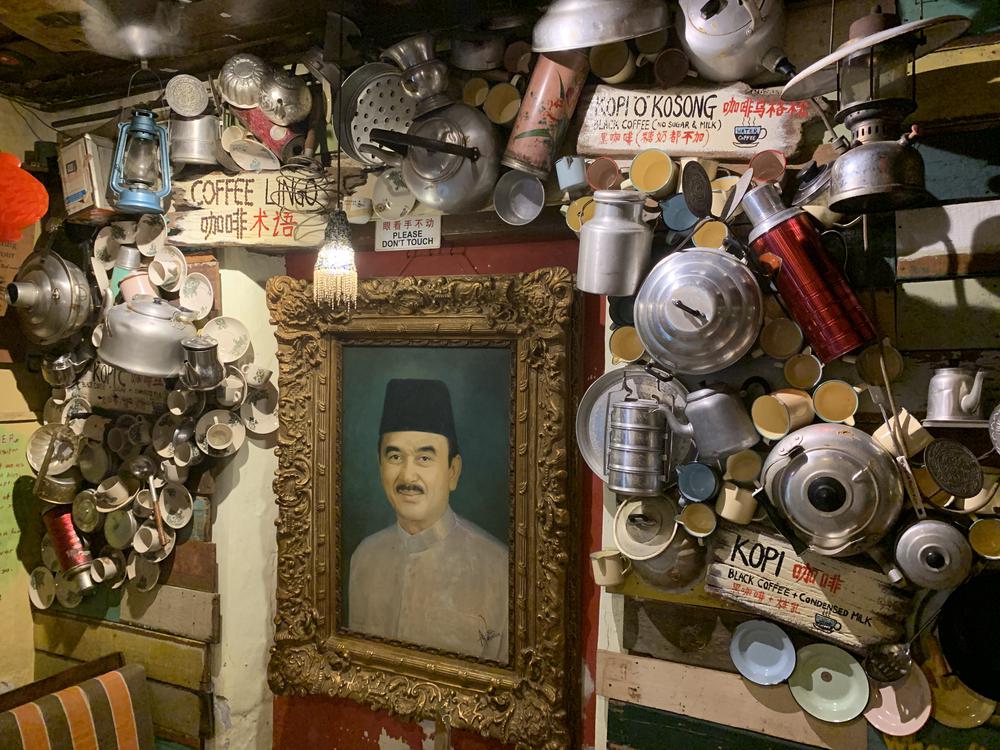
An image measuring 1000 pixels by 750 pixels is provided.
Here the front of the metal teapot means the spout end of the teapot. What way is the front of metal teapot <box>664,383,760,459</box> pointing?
to the viewer's left

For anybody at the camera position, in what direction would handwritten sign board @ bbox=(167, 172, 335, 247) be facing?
facing the viewer

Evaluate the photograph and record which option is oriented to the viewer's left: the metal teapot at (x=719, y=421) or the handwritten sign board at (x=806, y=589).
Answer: the metal teapot

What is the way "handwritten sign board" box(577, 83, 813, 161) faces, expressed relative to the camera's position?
facing the viewer

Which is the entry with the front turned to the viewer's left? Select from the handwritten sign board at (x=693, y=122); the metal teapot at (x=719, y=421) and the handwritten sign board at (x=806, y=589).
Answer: the metal teapot

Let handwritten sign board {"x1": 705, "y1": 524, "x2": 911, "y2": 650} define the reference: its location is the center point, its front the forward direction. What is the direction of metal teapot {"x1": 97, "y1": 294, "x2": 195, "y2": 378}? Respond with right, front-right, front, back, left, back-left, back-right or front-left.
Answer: right

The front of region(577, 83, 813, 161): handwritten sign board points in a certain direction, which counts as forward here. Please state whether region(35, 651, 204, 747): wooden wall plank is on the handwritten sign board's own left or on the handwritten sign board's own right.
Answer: on the handwritten sign board's own right

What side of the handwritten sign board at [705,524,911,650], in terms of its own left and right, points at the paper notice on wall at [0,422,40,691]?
right

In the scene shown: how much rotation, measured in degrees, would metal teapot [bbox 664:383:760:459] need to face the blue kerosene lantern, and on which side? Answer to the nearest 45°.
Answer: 0° — it already faces it

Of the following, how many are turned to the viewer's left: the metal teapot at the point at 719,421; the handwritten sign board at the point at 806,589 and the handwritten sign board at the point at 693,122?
1
